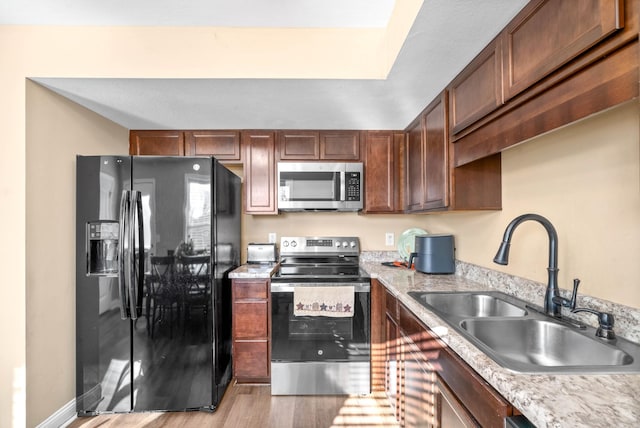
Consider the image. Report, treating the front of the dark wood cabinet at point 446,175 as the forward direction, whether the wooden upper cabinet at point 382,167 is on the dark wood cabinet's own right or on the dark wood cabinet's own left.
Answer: on the dark wood cabinet's own right

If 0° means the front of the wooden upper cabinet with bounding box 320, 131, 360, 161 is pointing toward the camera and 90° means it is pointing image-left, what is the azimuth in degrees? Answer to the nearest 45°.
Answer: approximately 0°

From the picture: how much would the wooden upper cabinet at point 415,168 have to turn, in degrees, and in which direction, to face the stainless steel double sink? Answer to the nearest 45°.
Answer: approximately 90° to its left

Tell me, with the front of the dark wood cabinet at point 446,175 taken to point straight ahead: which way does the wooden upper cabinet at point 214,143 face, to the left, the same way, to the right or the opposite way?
to the left

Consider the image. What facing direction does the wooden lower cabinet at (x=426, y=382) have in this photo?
to the viewer's left

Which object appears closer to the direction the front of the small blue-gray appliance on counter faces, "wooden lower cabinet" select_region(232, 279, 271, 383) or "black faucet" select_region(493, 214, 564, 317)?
the wooden lower cabinet
